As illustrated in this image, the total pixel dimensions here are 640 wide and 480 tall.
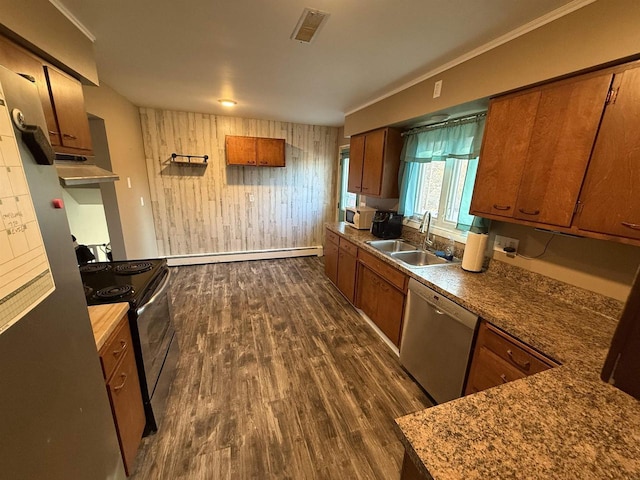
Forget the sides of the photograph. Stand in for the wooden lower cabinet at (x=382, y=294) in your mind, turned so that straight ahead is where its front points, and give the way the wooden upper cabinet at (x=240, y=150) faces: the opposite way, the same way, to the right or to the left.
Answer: to the left

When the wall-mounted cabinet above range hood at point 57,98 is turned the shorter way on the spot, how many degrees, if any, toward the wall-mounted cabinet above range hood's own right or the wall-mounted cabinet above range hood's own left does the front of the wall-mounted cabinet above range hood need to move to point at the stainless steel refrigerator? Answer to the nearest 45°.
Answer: approximately 45° to the wall-mounted cabinet above range hood's own right

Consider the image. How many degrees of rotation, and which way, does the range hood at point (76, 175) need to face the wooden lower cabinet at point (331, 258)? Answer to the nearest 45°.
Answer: approximately 45° to its left

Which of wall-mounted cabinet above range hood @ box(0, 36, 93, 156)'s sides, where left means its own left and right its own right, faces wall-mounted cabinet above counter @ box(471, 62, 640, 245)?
front

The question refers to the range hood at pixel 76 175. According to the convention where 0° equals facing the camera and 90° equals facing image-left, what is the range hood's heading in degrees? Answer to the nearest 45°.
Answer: approximately 315°

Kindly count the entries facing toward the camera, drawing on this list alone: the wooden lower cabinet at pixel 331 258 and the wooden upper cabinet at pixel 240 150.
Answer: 1

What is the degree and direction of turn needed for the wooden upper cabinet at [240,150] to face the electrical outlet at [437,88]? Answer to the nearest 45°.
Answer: approximately 45° to its left

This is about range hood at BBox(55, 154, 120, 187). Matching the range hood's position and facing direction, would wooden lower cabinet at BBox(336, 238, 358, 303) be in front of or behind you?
in front

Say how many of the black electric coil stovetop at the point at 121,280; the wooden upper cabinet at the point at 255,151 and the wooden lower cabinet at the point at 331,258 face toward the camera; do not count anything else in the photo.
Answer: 1

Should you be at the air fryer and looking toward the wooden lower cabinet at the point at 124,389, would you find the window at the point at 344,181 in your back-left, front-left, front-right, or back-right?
back-right

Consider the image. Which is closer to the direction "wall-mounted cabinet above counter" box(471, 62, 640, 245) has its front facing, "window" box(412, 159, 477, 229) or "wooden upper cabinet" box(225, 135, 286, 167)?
the wooden upper cabinet

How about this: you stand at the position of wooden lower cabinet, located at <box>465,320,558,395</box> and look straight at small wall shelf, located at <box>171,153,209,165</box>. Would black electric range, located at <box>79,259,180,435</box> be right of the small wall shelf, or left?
left

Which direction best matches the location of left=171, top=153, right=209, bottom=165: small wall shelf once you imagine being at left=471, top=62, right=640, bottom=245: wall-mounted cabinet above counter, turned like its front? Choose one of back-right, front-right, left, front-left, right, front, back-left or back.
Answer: front-right

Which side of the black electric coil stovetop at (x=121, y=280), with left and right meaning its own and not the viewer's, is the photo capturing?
right
